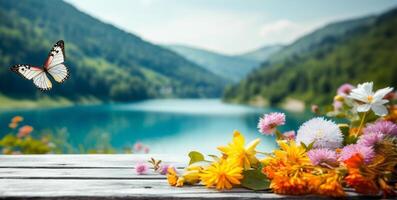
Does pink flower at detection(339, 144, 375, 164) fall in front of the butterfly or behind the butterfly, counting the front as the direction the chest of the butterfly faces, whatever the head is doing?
behind

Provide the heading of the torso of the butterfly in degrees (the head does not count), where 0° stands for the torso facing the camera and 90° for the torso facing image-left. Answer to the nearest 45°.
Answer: approximately 135°

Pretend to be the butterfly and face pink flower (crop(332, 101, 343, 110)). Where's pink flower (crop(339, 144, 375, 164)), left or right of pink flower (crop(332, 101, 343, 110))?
right
